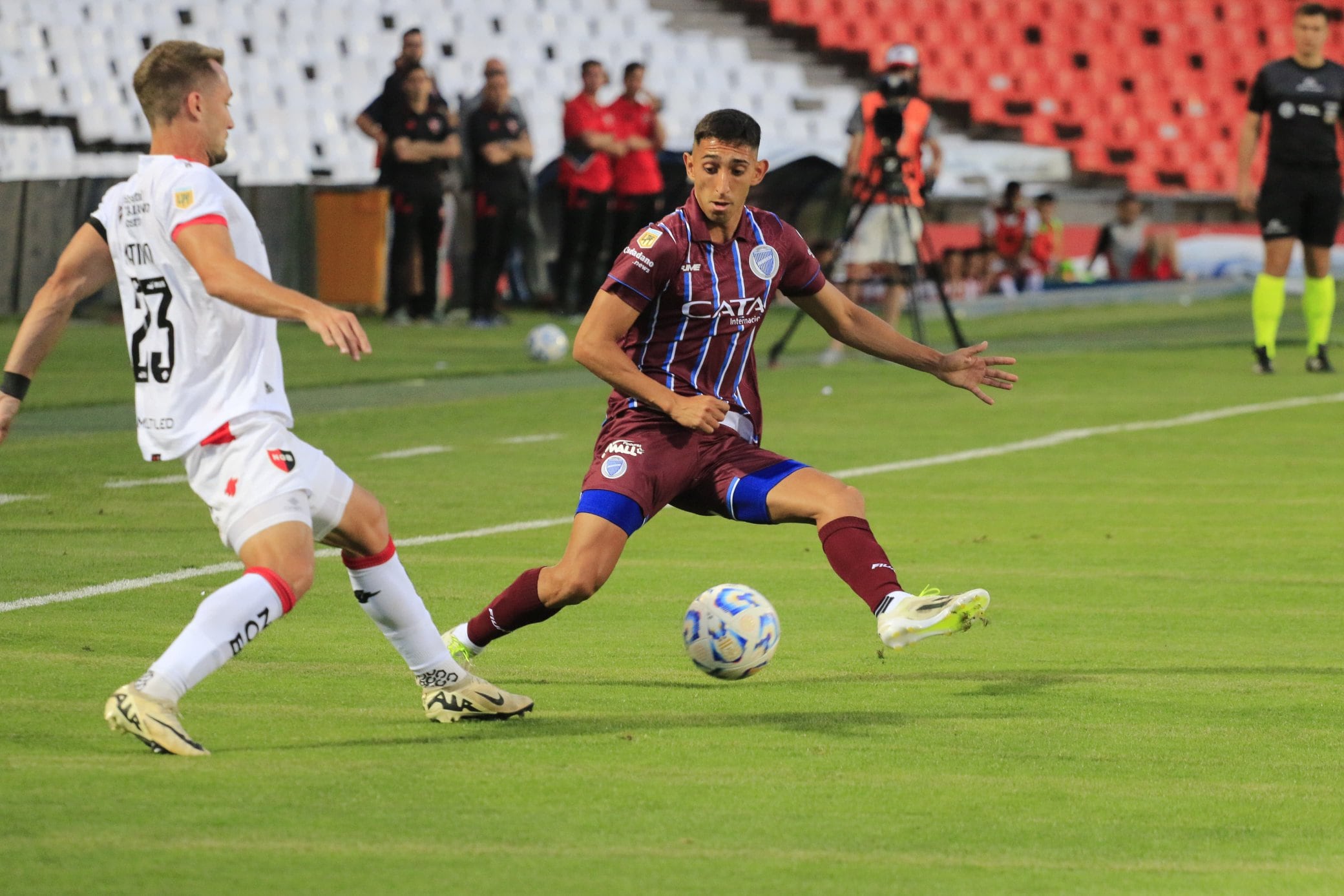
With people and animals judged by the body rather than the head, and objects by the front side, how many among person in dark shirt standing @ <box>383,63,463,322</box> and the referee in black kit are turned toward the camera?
2

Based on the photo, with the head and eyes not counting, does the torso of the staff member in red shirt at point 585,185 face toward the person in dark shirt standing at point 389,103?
no

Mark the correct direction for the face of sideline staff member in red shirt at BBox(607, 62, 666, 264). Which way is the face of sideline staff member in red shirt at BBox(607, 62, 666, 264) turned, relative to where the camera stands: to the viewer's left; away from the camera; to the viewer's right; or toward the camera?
toward the camera

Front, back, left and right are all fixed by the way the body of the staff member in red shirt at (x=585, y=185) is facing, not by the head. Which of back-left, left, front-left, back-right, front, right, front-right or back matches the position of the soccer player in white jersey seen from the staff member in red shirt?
front-right

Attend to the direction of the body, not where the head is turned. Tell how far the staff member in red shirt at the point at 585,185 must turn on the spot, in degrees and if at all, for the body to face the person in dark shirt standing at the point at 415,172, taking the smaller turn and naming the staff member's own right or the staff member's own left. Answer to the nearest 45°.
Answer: approximately 90° to the staff member's own right

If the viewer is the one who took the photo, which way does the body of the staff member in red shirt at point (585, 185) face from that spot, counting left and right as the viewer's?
facing the viewer and to the right of the viewer

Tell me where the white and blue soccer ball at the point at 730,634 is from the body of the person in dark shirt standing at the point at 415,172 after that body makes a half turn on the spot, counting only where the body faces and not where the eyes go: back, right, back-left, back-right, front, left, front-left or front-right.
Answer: back

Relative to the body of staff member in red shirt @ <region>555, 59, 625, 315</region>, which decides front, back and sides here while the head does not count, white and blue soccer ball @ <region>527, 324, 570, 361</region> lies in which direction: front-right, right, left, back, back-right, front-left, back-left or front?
front-right

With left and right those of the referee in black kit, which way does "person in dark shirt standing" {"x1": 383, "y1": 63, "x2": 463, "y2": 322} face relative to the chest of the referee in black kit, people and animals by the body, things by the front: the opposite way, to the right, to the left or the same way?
the same way

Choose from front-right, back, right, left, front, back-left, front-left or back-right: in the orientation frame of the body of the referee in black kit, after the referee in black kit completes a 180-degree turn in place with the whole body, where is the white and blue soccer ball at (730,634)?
back

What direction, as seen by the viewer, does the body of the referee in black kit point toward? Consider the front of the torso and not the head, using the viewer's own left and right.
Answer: facing the viewer

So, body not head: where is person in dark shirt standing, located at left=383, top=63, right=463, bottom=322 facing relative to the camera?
toward the camera

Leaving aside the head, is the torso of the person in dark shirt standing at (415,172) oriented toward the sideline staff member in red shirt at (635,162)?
no

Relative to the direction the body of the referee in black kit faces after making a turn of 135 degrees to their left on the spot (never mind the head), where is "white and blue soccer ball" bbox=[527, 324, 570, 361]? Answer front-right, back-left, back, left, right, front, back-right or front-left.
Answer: back-left

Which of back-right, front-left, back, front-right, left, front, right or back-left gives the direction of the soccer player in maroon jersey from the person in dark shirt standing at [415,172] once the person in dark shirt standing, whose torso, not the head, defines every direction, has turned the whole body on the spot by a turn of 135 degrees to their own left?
back-right

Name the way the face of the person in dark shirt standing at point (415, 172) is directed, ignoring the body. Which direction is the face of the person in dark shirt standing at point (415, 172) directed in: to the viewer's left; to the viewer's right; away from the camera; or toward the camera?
toward the camera
